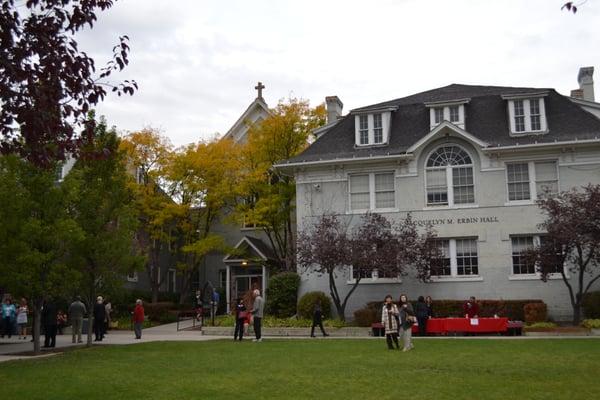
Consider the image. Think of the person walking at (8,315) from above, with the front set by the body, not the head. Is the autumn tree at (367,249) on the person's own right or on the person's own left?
on the person's own left

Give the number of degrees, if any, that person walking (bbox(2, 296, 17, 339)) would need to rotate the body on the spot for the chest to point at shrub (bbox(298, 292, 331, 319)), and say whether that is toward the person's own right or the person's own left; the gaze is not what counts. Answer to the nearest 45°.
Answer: approximately 90° to the person's own left

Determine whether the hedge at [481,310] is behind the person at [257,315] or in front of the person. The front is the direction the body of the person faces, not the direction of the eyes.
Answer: behind

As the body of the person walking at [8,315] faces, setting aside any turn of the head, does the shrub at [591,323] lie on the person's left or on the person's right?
on the person's left
